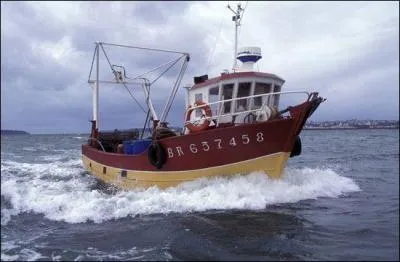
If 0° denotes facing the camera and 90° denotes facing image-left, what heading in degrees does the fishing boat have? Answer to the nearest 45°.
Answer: approximately 315°
